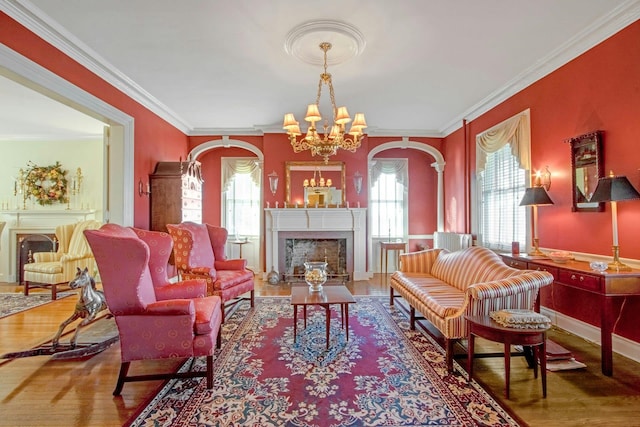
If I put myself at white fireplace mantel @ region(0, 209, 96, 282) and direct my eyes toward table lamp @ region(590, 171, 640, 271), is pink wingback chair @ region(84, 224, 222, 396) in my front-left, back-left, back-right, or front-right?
front-right

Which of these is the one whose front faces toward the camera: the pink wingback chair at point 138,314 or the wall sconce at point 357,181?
the wall sconce

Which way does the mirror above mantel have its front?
toward the camera

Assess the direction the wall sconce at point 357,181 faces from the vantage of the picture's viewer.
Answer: facing the viewer

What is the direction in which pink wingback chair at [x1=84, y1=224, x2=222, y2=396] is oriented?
to the viewer's right

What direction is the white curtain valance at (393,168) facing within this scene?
toward the camera

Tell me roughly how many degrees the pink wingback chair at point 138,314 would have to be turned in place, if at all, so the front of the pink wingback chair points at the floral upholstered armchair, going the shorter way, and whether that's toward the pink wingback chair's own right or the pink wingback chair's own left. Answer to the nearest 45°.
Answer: approximately 45° to the pink wingback chair's own left

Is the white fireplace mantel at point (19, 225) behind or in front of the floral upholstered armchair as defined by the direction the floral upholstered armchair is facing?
behind

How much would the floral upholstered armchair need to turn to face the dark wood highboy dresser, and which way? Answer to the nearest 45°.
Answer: approximately 180°

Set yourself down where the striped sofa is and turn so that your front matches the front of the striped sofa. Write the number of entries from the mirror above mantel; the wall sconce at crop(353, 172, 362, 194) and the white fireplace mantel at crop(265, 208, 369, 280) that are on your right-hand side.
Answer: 3

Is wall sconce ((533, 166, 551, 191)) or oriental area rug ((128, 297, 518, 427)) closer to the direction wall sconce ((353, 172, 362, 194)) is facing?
the oriental area rug

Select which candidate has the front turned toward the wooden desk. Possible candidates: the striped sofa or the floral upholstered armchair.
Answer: the floral upholstered armchair

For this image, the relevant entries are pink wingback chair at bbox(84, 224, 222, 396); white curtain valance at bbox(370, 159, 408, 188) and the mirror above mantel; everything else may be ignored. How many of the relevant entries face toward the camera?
2

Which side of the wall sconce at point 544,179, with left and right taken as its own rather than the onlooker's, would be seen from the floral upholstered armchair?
front

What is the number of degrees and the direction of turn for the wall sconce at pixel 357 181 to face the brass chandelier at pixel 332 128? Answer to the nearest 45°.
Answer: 0° — it already faces it

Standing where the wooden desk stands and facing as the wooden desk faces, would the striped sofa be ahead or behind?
ahead
